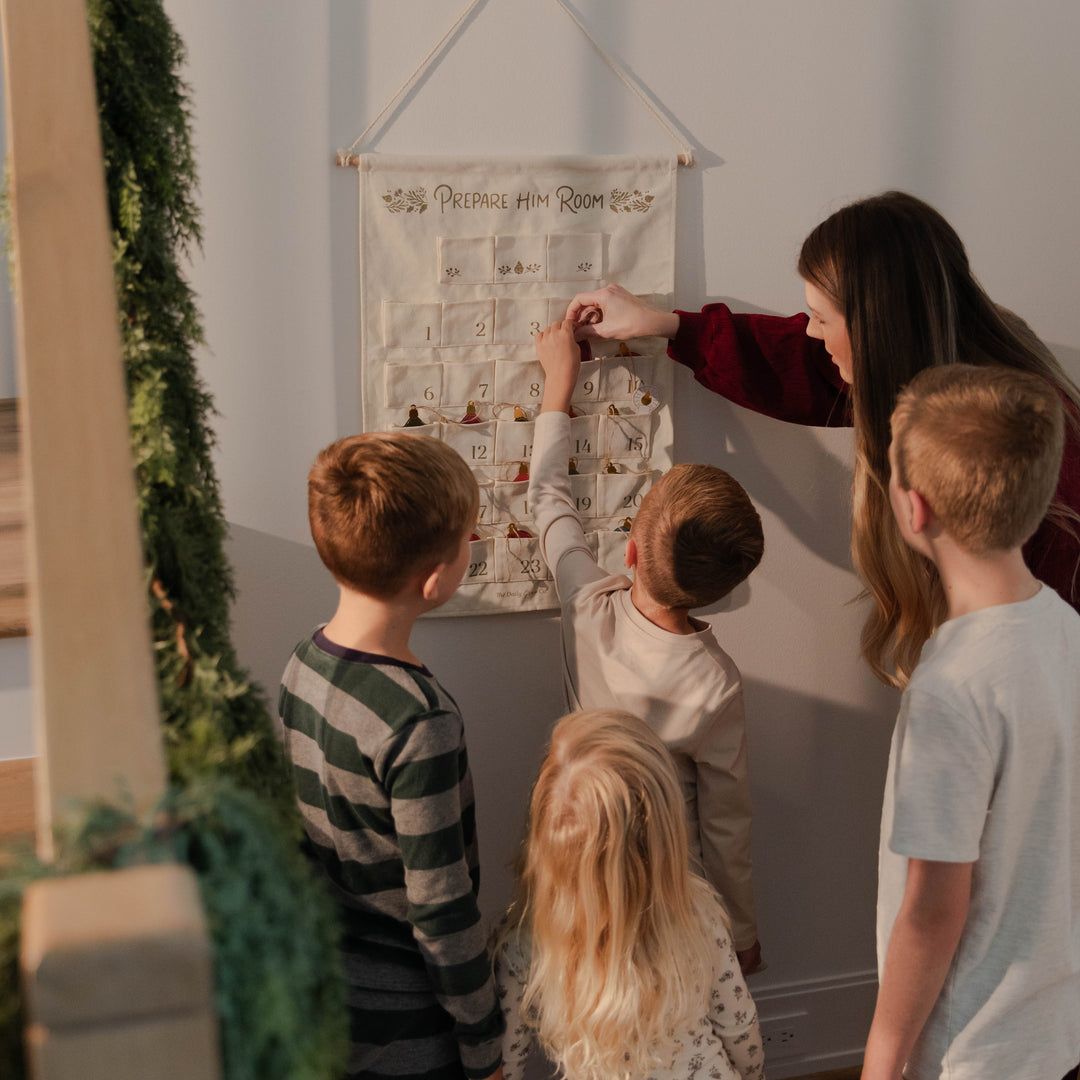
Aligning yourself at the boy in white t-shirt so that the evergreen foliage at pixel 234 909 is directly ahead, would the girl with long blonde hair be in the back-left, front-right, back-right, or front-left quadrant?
front-right

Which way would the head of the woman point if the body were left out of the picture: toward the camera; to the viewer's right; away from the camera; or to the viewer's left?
to the viewer's left

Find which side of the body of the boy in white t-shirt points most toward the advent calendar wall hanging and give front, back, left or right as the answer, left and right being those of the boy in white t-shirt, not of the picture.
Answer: front

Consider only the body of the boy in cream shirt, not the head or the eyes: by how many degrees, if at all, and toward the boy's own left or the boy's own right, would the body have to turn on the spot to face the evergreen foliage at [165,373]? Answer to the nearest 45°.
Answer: approximately 180°

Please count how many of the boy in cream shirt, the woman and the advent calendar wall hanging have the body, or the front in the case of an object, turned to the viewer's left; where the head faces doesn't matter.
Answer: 1

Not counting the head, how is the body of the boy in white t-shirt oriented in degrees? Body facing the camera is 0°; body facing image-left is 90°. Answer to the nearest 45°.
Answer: approximately 135°

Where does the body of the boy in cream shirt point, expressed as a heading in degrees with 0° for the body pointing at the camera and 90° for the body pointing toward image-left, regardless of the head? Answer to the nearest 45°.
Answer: approximately 180°

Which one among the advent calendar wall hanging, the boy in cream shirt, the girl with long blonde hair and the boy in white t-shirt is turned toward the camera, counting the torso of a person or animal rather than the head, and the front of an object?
the advent calendar wall hanging

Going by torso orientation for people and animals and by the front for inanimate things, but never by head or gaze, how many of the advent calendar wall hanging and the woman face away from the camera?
0

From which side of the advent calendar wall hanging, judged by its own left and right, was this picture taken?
front

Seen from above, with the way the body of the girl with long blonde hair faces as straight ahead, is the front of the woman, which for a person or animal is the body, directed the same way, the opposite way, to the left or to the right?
to the left

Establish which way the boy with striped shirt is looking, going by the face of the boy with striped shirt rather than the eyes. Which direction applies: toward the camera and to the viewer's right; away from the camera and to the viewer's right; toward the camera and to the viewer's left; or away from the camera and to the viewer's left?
away from the camera and to the viewer's right

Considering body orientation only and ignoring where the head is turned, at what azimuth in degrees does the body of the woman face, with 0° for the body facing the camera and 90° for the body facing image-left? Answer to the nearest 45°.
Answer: approximately 90°

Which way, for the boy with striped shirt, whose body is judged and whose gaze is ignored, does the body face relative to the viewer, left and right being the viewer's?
facing away from the viewer and to the right of the viewer

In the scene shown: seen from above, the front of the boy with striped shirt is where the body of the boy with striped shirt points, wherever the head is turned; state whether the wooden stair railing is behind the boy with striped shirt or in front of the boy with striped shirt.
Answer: behind

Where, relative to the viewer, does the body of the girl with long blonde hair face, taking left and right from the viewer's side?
facing away from the viewer

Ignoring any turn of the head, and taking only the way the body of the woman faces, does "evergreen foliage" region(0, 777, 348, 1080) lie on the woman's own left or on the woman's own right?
on the woman's own left

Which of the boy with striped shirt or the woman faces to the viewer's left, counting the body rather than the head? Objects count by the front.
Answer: the woman
